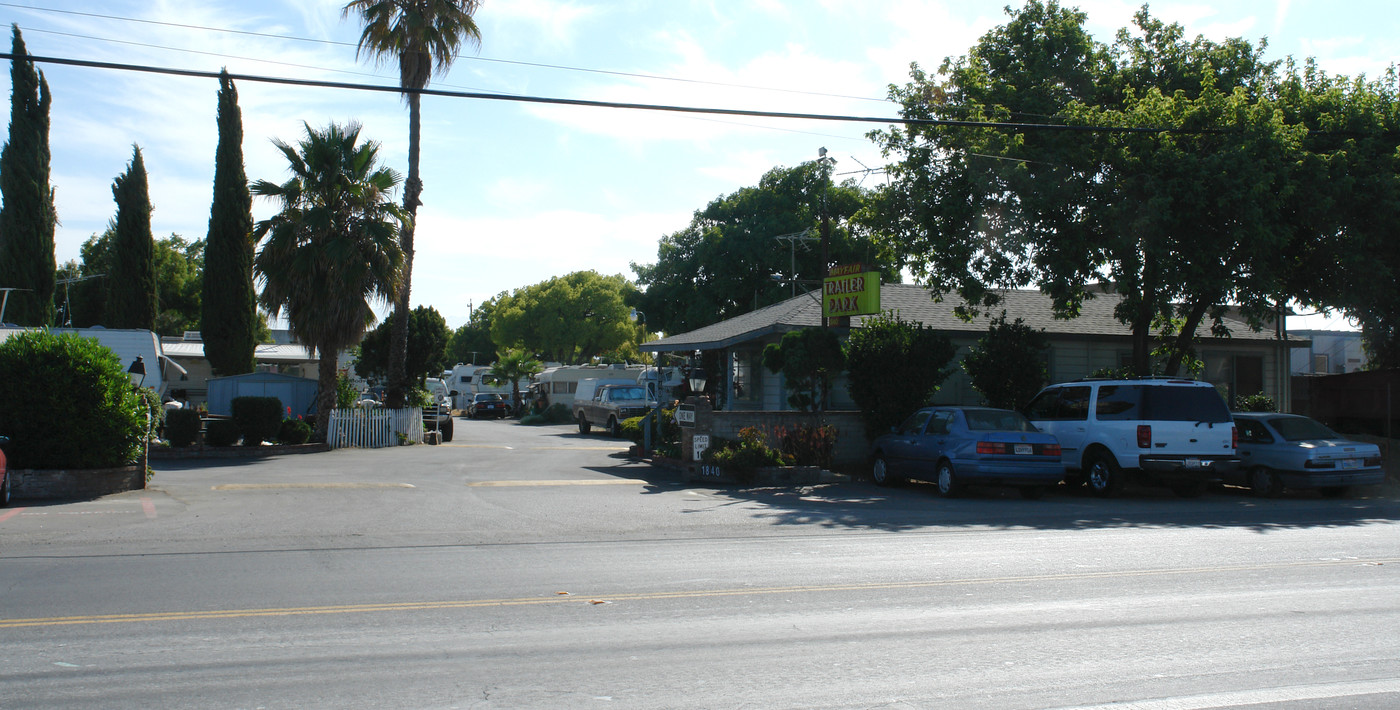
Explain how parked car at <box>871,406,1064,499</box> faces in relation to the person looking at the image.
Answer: facing away from the viewer and to the left of the viewer

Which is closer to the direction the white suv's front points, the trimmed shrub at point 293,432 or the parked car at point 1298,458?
the trimmed shrub

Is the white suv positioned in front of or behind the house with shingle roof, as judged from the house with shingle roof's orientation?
in front

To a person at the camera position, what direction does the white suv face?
facing away from the viewer and to the left of the viewer

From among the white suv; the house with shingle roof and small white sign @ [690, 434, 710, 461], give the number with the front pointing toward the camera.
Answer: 2

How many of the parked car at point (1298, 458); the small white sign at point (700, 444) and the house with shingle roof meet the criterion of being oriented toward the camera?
2

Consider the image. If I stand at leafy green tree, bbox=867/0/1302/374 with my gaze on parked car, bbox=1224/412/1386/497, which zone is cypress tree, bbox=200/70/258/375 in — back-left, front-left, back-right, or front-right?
back-right

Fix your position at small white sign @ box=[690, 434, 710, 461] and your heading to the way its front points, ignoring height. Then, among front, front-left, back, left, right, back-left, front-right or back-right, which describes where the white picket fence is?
back-right

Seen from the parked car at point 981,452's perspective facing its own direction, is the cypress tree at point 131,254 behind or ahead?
ahead

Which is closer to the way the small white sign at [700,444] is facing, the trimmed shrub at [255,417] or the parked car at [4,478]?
the parked car

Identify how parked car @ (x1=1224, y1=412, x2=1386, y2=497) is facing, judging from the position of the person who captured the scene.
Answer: facing away from the viewer and to the left of the viewer
